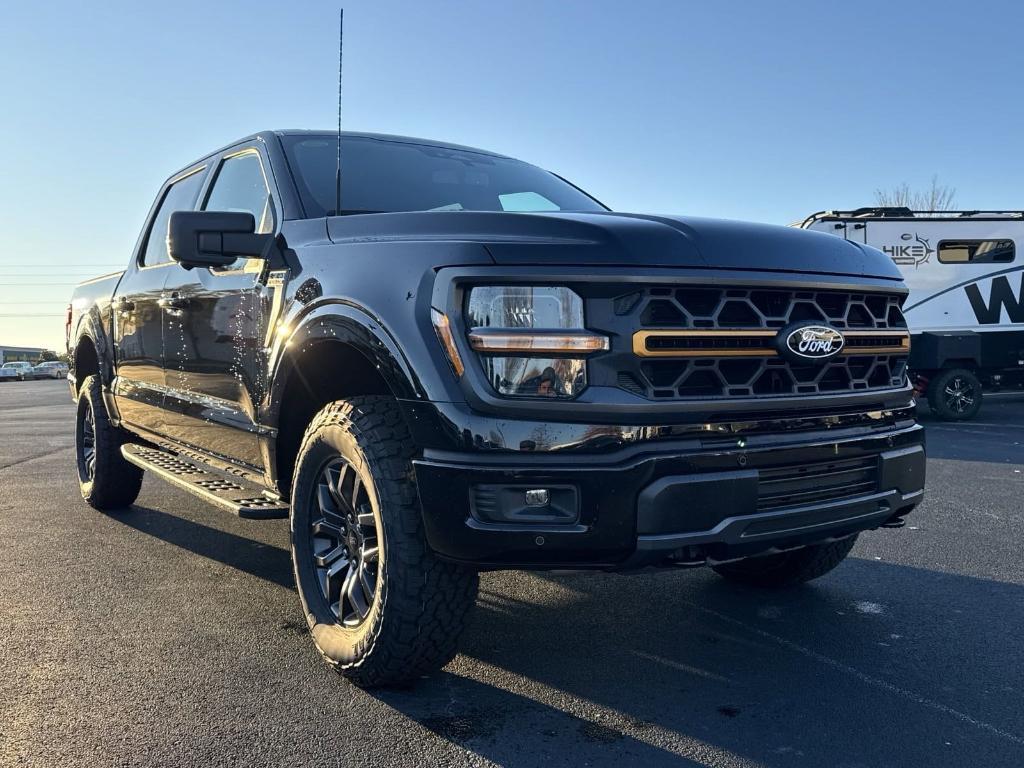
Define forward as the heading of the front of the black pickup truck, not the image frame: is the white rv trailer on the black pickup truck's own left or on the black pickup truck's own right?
on the black pickup truck's own left
